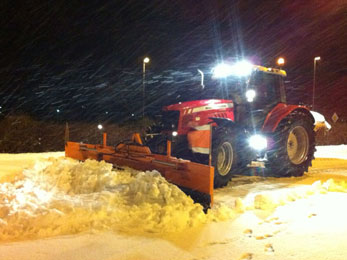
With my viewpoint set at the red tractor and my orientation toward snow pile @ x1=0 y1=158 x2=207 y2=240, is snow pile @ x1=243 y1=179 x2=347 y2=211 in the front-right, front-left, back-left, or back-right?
front-left

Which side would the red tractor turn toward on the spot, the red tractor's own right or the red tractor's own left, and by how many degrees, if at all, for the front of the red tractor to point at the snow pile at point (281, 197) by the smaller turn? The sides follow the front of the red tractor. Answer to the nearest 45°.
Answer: approximately 45° to the red tractor's own left

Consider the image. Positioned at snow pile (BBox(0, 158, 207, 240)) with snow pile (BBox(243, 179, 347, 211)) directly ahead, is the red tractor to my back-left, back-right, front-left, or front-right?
front-left

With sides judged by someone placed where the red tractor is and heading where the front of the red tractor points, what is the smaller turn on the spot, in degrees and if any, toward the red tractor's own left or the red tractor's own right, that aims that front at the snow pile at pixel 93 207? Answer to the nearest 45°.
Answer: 0° — it already faces it

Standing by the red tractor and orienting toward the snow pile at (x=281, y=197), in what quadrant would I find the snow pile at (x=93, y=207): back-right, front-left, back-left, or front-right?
front-right

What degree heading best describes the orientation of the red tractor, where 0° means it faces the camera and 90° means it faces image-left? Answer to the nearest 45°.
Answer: approximately 45°
